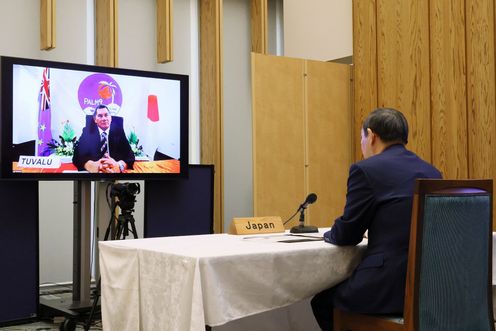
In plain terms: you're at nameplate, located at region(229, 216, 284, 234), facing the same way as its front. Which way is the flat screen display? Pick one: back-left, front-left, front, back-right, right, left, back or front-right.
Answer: back-right

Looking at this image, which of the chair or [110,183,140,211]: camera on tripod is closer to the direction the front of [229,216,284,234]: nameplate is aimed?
the chair

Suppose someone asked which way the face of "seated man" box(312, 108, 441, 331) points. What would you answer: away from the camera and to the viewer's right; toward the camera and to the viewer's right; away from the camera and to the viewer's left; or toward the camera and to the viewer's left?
away from the camera and to the viewer's left

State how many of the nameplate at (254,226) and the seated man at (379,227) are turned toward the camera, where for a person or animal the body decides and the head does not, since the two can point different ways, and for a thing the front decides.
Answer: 1

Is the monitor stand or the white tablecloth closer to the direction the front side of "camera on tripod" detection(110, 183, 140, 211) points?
the white tablecloth

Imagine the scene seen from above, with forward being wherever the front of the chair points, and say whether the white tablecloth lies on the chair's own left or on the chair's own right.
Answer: on the chair's own left
